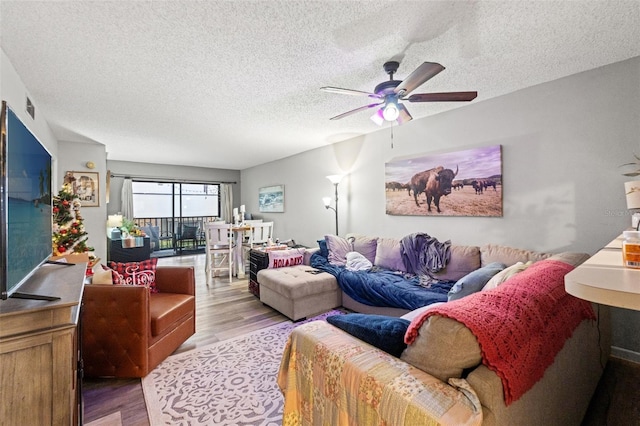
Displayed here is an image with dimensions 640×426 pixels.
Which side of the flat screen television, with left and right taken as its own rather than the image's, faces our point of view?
right

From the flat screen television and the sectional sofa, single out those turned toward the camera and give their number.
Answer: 0

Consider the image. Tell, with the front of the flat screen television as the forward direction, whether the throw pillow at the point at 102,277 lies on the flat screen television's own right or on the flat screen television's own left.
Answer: on the flat screen television's own left

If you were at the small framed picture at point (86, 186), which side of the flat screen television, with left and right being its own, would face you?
left

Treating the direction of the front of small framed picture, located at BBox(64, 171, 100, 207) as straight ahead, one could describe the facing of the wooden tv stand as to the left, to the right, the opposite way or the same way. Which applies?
to the left

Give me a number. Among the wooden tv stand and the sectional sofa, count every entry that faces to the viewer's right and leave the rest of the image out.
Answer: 1

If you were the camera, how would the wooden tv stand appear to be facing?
facing to the right of the viewer

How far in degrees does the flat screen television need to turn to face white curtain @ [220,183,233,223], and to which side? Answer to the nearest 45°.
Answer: approximately 45° to its left

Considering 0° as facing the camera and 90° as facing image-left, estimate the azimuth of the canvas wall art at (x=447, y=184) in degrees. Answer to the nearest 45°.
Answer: approximately 45°
